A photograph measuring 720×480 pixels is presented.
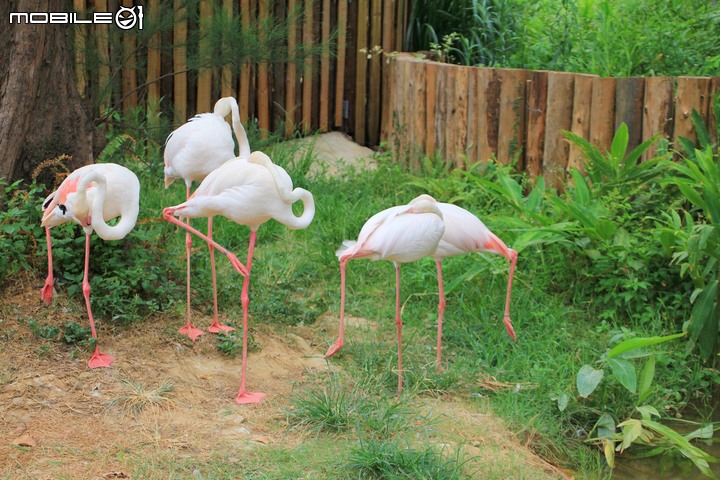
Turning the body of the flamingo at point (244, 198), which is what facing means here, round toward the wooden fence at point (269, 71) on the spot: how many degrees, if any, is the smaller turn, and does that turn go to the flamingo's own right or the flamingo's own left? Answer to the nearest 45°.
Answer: approximately 90° to the flamingo's own left

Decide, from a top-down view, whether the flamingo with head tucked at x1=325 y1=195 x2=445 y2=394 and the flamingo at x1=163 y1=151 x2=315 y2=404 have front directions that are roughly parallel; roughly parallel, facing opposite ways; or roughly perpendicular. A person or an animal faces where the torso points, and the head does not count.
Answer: roughly parallel

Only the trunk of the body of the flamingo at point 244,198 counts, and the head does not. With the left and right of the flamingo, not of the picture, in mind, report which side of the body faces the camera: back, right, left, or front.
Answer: right

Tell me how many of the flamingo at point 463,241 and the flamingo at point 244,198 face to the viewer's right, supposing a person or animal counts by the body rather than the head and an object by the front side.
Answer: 1

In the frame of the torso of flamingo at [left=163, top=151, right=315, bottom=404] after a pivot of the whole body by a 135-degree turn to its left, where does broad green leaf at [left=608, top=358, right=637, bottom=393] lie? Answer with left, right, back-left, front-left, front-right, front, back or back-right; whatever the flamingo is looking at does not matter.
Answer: back-right

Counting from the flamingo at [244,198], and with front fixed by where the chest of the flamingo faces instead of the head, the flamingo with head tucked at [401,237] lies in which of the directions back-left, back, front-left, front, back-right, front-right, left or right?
front

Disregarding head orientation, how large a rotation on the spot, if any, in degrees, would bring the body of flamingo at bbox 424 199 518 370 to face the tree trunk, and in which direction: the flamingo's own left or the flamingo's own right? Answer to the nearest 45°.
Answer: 0° — it already faces it

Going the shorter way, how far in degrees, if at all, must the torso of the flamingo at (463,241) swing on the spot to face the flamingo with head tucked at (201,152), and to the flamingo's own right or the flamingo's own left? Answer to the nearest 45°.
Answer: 0° — it already faces it

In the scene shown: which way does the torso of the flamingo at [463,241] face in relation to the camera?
to the viewer's left

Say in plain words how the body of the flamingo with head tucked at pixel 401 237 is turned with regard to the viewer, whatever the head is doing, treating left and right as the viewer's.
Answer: facing to the right of the viewer
